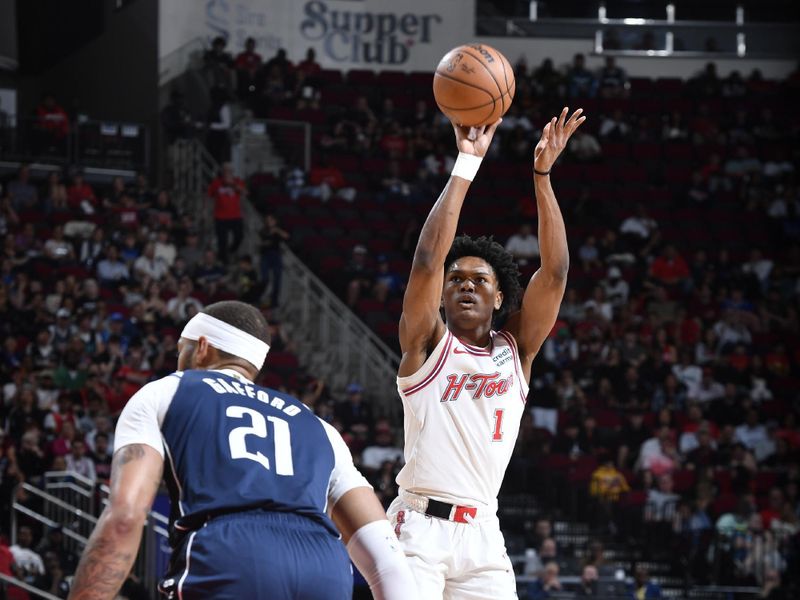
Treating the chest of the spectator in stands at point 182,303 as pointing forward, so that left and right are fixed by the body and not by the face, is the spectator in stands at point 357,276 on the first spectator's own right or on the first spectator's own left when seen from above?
on the first spectator's own left

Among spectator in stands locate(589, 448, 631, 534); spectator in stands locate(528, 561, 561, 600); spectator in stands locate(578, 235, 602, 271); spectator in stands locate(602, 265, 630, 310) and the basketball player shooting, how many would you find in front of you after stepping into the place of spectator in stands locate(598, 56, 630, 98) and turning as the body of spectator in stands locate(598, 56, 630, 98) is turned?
5

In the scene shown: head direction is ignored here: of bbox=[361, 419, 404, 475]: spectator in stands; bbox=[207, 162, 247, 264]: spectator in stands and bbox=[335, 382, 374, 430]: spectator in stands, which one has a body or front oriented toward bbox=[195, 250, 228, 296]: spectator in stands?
bbox=[207, 162, 247, 264]: spectator in stands

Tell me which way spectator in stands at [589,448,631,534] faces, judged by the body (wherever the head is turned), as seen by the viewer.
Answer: toward the camera

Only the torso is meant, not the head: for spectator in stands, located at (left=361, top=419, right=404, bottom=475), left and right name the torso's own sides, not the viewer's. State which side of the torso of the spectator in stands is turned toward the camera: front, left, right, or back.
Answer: front

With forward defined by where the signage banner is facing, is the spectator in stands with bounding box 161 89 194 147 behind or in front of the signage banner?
in front

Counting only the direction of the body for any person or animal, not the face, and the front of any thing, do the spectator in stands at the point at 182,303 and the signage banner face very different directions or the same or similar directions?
same or similar directions

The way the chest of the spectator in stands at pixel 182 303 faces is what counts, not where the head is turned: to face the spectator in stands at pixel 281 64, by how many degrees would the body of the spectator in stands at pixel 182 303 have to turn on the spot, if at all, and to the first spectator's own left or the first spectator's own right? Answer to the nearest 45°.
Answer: approximately 180°

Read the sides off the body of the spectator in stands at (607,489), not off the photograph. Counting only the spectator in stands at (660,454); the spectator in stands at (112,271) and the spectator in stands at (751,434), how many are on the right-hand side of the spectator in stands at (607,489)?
1

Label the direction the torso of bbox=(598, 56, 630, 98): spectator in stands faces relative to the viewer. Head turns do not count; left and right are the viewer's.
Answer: facing the viewer

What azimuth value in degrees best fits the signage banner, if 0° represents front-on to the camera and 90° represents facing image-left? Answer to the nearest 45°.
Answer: approximately 0°

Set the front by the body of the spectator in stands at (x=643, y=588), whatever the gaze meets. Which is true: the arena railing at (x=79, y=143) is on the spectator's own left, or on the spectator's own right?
on the spectator's own right

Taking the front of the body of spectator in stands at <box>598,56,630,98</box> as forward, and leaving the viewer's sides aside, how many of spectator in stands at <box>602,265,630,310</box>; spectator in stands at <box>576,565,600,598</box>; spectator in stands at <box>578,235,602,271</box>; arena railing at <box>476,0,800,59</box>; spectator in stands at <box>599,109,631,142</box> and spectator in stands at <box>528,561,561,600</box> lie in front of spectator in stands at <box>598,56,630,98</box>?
5

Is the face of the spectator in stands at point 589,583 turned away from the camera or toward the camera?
toward the camera

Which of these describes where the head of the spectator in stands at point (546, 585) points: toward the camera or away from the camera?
toward the camera

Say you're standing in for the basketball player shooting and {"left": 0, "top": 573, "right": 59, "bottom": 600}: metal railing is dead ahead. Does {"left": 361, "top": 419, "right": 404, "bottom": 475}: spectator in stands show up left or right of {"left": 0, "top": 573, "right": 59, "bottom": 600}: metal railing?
right

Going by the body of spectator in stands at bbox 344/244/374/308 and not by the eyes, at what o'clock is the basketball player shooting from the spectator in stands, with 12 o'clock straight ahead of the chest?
The basketball player shooting is roughly at 12 o'clock from the spectator in stands.

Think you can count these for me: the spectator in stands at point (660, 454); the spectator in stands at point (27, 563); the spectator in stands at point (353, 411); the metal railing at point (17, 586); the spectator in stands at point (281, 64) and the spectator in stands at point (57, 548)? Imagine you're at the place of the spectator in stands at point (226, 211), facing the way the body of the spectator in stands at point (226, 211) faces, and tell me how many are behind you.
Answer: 1

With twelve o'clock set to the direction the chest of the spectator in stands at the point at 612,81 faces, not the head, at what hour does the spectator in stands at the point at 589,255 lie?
the spectator in stands at the point at 589,255 is roughly at 12 o'clock from the spectator in stands at the point at 612,81.

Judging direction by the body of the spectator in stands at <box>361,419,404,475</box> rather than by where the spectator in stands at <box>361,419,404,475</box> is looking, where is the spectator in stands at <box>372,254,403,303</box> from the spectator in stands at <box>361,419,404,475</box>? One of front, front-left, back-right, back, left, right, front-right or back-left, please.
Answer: back

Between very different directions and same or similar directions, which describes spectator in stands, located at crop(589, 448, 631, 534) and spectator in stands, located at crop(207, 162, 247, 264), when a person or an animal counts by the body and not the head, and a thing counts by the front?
same or similar directions
